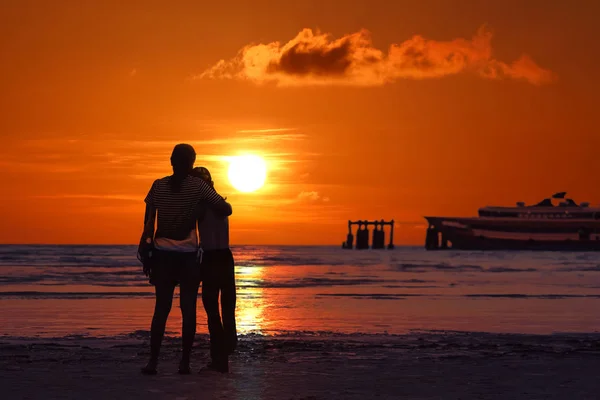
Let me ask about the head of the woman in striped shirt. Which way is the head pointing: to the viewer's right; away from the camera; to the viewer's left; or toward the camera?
away from the camera

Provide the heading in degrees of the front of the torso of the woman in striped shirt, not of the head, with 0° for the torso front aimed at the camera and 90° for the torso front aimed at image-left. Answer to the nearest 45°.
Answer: approximately 180°

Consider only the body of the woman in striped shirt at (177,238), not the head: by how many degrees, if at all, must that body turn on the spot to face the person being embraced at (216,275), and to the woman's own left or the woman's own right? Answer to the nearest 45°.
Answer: approximately 45° to the woman's own right
